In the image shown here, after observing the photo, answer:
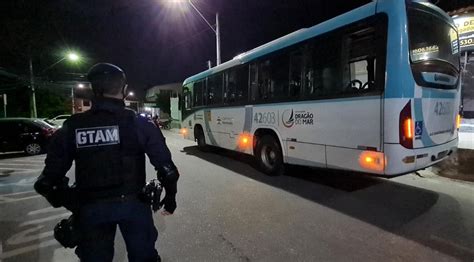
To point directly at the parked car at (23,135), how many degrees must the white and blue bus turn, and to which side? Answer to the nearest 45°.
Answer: approximately 45° to its left

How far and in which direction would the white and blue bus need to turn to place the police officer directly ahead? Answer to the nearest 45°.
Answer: approximately 90° to its left

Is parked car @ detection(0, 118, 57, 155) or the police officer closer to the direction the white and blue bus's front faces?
the parked car

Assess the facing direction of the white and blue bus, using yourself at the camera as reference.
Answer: facing away from the viewer and to the left of the viewer

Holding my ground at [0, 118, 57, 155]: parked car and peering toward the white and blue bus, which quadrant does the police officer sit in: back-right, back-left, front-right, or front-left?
front-right

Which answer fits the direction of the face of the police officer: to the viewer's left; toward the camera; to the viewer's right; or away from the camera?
away from the camera
